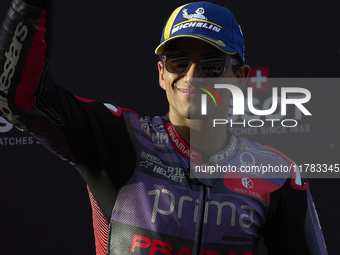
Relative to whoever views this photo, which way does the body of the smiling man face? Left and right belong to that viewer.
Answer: facing the viewer
